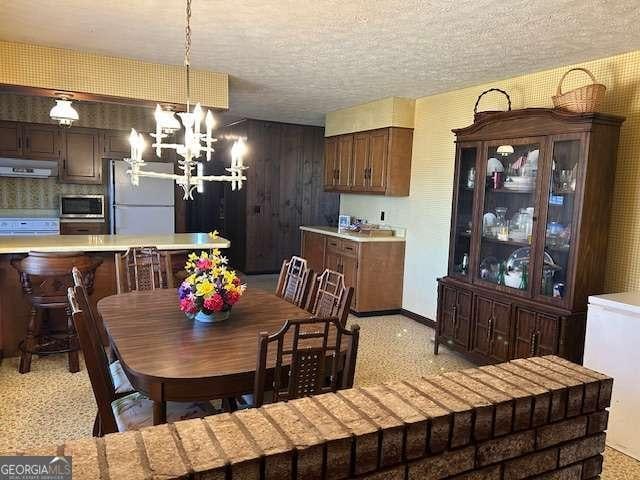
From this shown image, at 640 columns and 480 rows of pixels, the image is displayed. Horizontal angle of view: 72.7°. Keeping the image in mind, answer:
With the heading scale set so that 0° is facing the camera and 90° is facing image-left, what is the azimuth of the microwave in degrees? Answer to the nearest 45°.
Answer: approximately 0°

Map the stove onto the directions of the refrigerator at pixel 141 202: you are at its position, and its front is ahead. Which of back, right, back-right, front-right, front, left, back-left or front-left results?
right

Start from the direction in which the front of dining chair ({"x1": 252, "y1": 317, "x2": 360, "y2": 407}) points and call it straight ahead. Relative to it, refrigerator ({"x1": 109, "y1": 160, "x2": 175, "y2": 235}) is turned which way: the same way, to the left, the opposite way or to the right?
the opposite way

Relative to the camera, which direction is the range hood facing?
toward the camera

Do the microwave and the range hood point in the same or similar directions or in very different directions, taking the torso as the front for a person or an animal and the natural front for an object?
same or similar directions

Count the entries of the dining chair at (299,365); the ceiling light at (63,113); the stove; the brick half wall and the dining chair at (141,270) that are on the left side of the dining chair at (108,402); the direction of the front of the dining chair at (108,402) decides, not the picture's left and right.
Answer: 3

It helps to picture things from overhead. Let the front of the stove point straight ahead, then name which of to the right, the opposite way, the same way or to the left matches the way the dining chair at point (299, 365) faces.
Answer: the opposite way

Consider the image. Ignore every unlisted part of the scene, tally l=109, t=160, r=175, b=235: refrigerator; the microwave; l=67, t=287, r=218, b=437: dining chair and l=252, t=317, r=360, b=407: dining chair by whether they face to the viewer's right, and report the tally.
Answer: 1

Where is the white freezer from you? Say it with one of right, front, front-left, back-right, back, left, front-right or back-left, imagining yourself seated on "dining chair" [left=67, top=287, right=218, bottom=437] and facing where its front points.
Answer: front

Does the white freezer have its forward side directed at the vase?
yes

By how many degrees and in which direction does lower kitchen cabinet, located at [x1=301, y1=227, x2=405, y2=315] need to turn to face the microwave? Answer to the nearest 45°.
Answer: approximately 45° to its right

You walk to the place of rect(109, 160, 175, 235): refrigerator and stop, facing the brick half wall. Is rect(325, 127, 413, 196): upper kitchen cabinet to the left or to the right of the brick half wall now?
left

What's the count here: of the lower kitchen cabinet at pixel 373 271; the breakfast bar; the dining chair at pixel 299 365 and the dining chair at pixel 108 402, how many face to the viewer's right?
1

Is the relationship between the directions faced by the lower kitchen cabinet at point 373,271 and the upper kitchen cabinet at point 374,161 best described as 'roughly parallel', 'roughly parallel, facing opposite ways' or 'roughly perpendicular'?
roughly parallel

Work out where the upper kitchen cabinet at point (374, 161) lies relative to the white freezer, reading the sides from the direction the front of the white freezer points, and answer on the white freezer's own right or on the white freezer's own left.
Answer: on the white freezer's own right

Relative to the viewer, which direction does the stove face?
toward the camera

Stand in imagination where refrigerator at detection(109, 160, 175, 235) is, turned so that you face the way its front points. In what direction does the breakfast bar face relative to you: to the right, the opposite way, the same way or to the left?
the same way

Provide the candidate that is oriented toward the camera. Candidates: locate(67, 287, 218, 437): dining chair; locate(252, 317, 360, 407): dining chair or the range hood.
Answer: the range hood

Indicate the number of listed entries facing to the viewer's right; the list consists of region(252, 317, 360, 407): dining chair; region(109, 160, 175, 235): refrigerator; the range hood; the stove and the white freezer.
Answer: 0

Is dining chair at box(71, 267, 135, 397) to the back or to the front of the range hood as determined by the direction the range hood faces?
to the front
